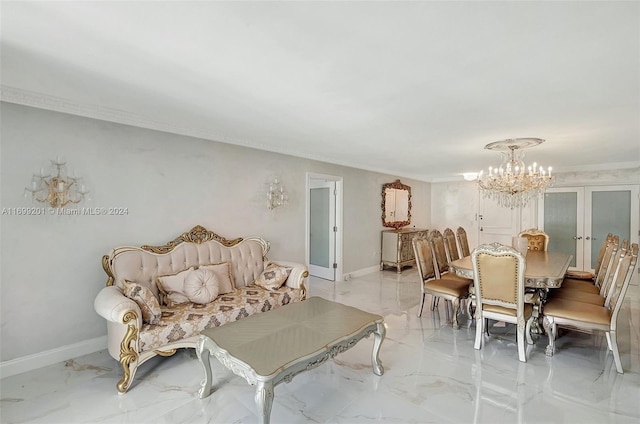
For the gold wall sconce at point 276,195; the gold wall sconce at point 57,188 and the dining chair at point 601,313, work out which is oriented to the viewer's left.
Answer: the dining chair

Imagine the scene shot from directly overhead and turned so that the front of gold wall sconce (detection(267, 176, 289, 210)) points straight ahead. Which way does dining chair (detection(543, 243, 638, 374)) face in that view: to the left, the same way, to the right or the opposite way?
the opposite way

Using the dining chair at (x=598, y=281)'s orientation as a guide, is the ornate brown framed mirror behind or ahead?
ahead

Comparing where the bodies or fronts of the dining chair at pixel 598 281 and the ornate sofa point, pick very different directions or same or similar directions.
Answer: very different directions

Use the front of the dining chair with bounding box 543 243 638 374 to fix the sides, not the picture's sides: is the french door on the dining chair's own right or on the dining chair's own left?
on the dining chair's own right

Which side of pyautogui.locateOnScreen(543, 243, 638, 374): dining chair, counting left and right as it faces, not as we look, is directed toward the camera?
left

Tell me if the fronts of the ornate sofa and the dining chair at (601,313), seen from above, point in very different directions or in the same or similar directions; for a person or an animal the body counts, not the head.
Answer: very different directions

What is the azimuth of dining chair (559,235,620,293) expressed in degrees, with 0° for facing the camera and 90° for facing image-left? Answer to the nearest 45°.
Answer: approximately 90°

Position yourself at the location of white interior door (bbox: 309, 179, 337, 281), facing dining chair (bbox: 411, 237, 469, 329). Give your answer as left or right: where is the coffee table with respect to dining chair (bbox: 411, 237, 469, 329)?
right

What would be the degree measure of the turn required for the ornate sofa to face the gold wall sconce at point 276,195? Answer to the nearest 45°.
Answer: approximately 90° to its left

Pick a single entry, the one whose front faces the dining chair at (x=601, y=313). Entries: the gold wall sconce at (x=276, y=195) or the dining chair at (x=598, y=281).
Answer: the gold wall sconce

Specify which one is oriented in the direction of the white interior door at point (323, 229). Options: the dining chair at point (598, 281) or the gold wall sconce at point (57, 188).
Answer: the dining chair

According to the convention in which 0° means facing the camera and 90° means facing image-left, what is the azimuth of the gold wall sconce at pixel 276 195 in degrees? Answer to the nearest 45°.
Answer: approximately 315°
